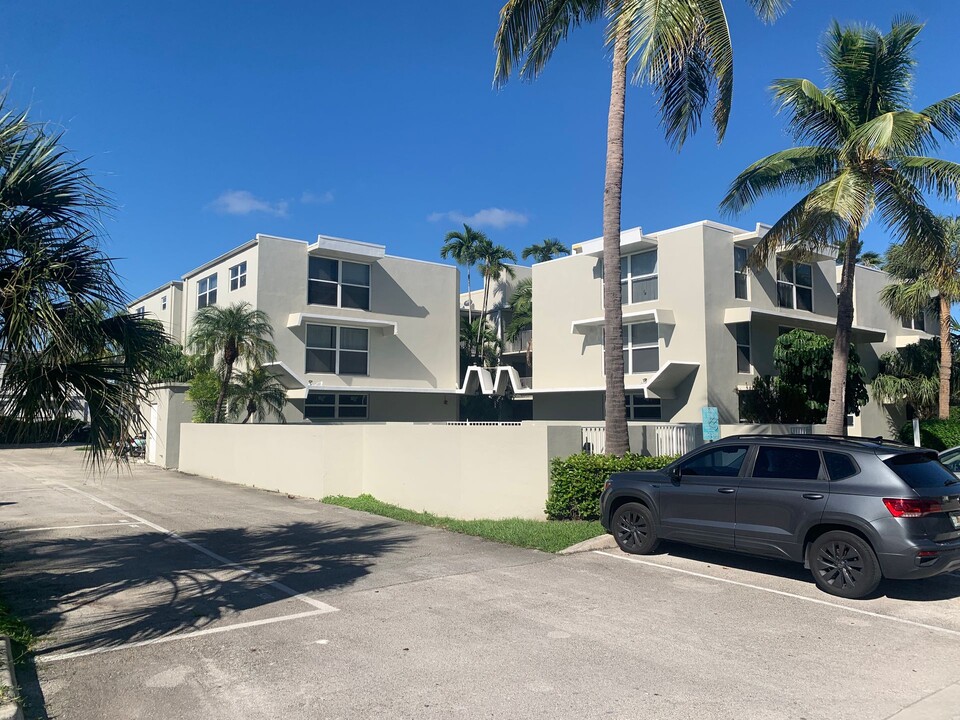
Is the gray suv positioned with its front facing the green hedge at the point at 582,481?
yes

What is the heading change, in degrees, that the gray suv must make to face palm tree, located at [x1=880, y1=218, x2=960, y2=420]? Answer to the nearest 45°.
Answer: approximately 45° to its right

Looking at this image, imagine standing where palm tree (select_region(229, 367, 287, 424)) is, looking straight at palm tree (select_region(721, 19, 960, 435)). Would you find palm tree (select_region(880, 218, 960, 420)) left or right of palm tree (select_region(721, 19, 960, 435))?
left

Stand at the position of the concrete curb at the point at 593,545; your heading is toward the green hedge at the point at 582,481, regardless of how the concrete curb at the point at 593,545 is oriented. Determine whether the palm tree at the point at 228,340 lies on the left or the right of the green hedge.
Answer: left

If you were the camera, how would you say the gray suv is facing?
facing away from the viewer and to the left of the viewer

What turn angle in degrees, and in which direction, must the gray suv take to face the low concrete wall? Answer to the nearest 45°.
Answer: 0° — it already faces it

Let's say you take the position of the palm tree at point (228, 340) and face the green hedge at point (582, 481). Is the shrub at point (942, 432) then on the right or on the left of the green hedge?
left

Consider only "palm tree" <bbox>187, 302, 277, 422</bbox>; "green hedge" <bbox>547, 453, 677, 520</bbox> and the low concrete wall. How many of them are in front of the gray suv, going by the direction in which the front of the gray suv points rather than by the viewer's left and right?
3

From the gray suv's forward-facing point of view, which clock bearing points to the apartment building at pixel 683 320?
The apartment building is roughly at 1 o'clock from the gray suv.

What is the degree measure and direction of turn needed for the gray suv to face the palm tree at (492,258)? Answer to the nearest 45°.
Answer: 0° — it already faces it

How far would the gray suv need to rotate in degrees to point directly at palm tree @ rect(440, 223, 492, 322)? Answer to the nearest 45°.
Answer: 0° — it already faces it
